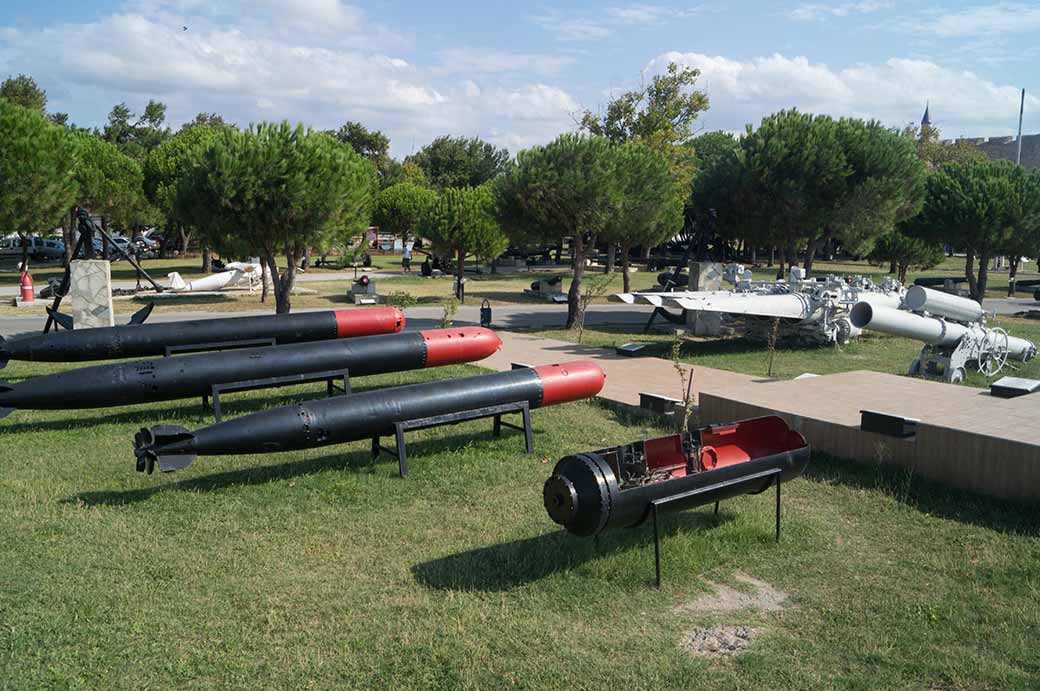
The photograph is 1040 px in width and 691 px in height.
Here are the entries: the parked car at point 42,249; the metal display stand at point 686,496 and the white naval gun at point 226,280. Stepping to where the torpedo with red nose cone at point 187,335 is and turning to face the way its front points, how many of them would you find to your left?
2

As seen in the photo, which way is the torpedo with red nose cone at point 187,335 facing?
to the viewer's right

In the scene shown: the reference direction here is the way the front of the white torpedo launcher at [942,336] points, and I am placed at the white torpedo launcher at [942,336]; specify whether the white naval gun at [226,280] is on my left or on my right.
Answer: on my right

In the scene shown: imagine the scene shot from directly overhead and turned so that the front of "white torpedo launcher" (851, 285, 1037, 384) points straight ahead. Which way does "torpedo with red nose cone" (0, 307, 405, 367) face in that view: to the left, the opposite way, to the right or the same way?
the opposite way

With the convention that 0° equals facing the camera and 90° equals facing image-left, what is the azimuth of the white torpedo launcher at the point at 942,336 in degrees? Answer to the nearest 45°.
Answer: approximately 45°

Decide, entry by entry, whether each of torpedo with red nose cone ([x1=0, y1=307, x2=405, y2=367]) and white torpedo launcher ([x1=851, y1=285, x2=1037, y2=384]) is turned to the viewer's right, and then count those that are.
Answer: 1

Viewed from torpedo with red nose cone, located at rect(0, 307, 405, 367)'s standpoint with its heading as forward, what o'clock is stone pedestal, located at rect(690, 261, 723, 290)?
The stone pedestal is roughly at 11 o'clock from the torpedo with red nose cone.

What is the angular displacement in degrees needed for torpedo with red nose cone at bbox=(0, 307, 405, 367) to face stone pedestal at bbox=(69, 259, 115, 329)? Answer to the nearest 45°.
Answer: approximately 90° to its left

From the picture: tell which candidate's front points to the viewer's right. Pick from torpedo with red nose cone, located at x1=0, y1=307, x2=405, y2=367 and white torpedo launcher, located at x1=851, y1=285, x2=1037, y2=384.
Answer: the torpedo with red nose cone
